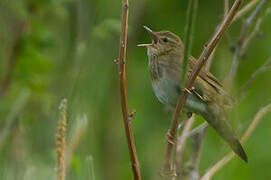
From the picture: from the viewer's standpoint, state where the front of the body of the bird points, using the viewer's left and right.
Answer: facing to the left of the viewer
